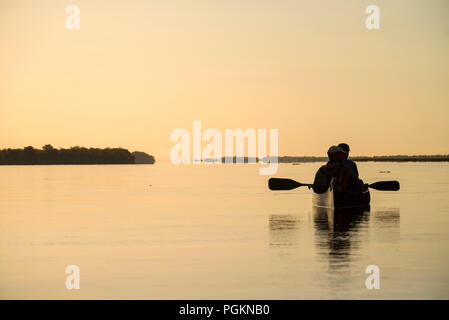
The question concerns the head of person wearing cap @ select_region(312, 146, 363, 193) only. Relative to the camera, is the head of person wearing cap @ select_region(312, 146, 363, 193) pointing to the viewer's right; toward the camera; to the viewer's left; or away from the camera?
away from the camera

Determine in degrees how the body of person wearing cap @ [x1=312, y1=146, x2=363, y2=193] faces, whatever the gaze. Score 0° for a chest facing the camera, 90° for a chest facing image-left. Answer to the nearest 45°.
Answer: approximately 180°
